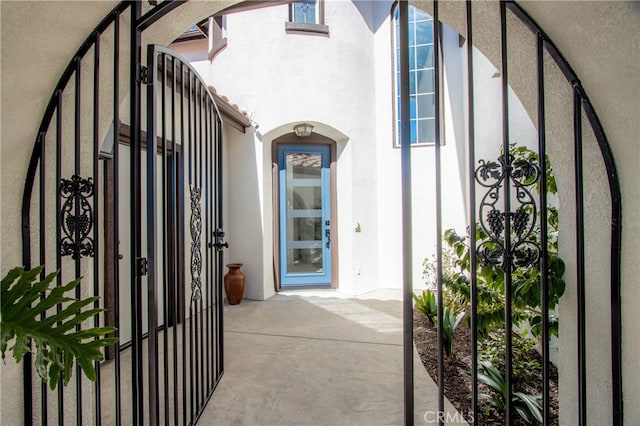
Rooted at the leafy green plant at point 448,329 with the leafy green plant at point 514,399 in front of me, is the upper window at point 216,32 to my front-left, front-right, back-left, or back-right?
back-right

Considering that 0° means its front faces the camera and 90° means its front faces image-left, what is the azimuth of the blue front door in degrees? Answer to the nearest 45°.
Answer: approximately 0°

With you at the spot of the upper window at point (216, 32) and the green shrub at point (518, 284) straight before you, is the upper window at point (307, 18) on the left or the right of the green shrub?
left

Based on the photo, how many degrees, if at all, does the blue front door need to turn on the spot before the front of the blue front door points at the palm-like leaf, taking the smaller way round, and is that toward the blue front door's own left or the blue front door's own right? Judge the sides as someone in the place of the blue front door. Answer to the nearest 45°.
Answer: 0° — it already faces it

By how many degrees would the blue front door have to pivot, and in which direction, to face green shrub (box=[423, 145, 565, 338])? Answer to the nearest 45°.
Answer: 0° — it already faces it

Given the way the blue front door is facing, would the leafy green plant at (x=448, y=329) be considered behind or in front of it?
in front
